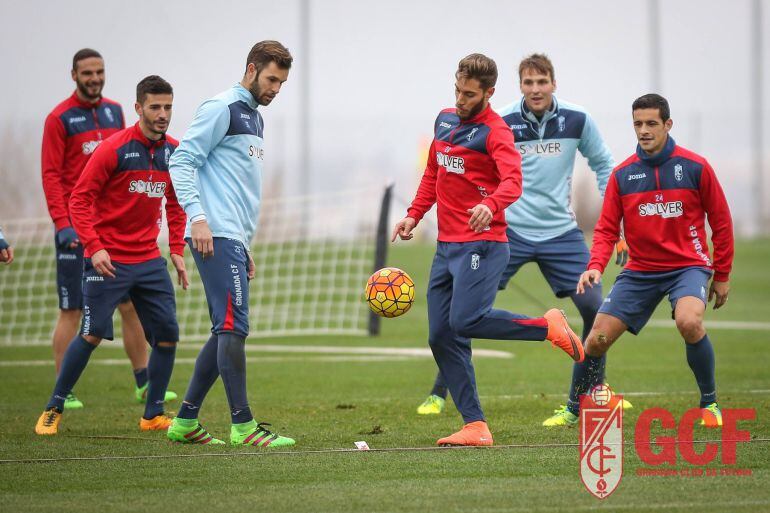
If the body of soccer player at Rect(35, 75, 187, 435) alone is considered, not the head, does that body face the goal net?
no

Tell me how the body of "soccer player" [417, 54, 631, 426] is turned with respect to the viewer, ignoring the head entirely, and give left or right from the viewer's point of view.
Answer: facing the viewer

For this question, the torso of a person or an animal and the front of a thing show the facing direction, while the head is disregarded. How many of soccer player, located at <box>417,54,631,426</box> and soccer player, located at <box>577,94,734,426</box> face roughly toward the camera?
2

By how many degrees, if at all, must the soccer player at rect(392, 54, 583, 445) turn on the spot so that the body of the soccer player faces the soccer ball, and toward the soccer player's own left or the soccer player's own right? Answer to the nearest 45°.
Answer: approximately 45° to the soccer player's own right

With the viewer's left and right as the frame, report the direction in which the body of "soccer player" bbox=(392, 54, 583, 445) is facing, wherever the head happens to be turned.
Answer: facing the viewer and to the left of the viewer

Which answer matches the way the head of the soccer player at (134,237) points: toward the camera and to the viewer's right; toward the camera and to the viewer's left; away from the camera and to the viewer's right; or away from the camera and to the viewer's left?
toward the camera and to the viewer's right

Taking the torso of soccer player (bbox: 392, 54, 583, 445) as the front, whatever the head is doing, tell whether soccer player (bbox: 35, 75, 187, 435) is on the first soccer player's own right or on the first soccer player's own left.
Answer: on the first soccer player's own right

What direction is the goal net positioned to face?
toward the camera

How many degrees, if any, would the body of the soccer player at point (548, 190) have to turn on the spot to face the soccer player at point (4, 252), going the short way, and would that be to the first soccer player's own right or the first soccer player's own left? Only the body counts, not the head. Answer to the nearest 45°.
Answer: approximately 90° to the first soccer player's own right

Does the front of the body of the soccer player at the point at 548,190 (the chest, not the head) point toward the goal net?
no

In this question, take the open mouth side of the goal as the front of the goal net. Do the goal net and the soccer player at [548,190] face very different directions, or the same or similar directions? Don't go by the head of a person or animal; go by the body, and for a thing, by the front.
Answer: same or similar directions

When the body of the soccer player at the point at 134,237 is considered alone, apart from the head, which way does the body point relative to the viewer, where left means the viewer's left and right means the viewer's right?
facing the viewer and to the right of the viewer

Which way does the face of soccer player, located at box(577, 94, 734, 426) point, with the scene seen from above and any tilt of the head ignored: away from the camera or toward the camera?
toward the camera

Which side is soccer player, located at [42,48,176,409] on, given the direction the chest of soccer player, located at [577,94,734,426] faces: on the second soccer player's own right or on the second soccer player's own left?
on the second soccer player's own right

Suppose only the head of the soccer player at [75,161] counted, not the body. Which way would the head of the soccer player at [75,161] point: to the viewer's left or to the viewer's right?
to the viewer's right

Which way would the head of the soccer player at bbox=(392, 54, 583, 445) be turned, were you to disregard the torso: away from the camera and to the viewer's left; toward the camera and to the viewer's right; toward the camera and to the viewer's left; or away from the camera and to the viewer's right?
toward the camera and to the viewer's left
